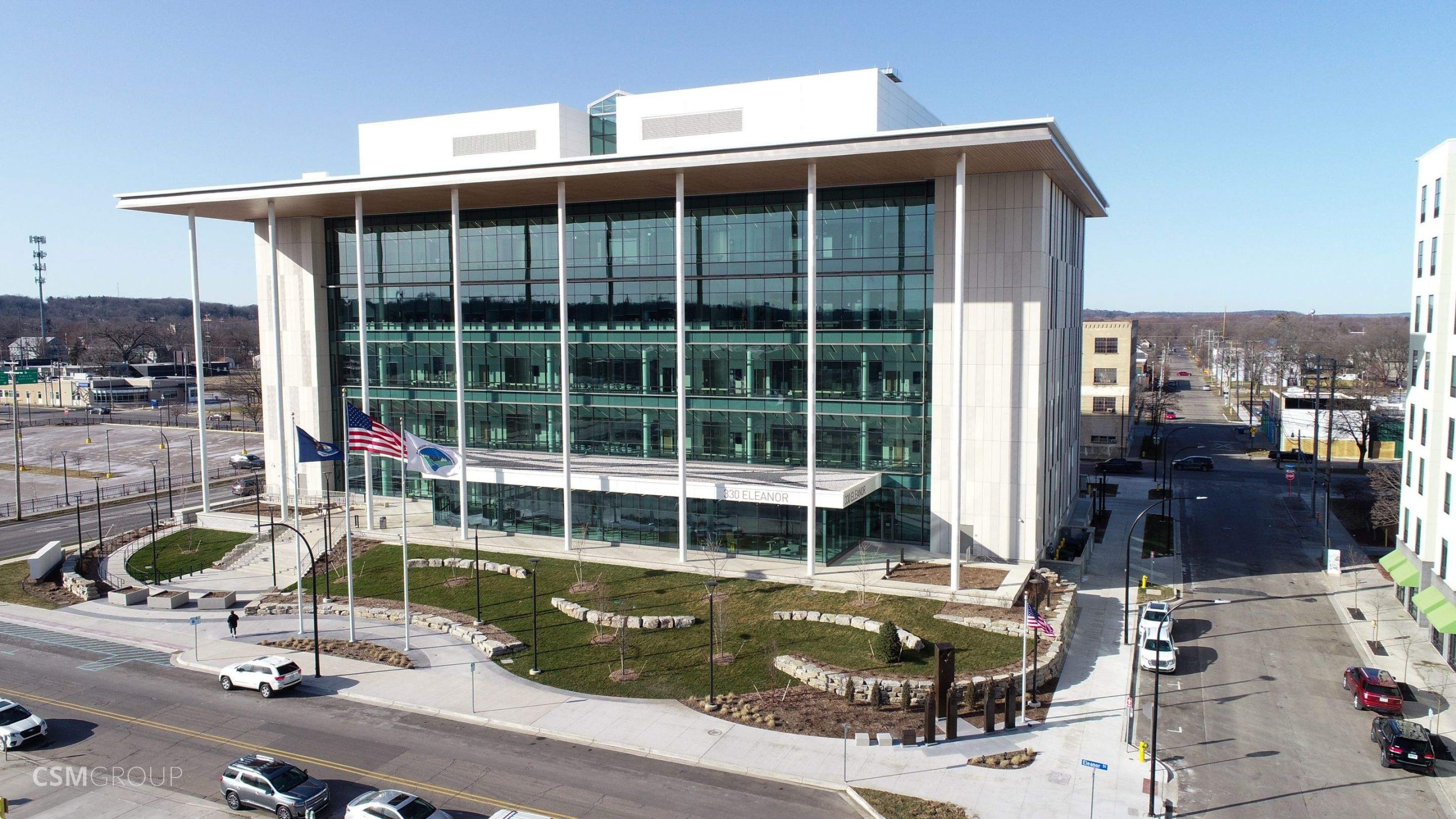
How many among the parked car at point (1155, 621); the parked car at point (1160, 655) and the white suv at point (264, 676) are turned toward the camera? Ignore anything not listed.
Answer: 2

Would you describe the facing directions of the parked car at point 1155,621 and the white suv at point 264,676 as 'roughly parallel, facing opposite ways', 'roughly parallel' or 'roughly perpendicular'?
roughly perpendicular

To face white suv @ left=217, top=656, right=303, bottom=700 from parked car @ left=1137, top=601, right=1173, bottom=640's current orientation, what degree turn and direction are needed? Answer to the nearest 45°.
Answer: approximately 45° to its right

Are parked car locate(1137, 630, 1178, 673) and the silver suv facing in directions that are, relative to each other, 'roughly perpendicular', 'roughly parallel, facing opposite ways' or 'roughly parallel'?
roughly perpendicular

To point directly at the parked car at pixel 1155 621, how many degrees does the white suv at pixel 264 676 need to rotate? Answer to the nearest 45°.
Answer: approximately 180°

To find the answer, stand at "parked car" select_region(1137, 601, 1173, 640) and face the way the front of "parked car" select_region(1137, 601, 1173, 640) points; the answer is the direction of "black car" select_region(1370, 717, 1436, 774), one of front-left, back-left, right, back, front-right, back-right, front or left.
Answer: front-left

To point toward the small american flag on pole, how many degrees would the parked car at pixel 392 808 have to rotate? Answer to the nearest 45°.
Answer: approximately 45° to its left

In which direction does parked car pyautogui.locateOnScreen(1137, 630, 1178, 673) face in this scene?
toward the camera

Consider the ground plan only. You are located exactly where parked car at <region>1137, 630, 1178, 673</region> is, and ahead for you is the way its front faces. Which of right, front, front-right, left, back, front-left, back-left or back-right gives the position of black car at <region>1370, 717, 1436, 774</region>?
front-left

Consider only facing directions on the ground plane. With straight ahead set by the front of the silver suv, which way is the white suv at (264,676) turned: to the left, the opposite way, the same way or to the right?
the opposite way

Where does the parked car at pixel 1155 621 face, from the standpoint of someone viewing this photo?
facing the viewer
